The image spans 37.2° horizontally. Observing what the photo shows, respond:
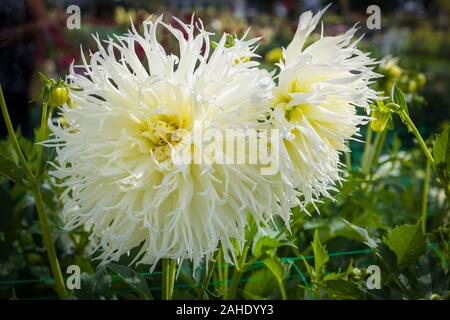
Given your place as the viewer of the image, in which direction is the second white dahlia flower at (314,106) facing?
facing the viewer and to the left of the viewer

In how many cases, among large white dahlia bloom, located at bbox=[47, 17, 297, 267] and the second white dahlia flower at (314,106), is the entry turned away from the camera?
0

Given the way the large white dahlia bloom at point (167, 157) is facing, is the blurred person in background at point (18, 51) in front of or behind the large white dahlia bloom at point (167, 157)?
behind

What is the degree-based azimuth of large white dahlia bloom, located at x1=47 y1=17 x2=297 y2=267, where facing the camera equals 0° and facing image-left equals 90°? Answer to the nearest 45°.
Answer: approximately 0°

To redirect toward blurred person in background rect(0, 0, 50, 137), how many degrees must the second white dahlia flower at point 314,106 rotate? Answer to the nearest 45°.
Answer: approximately 90° to its right
